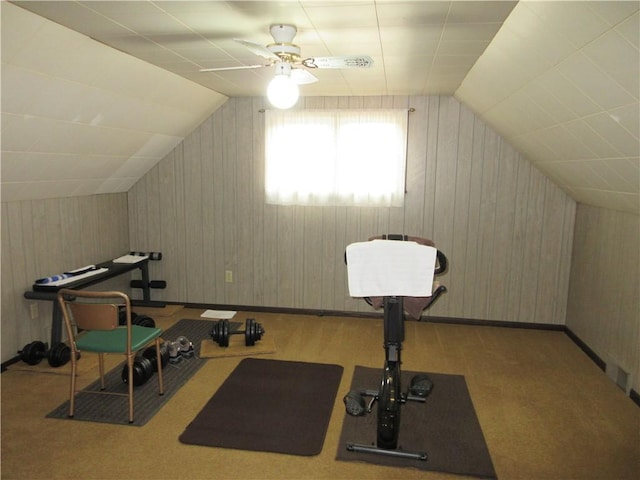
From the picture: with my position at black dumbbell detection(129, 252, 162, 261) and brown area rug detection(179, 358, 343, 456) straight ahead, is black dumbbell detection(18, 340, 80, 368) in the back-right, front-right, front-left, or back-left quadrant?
front-right

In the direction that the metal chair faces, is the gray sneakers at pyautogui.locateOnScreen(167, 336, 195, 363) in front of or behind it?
in front
